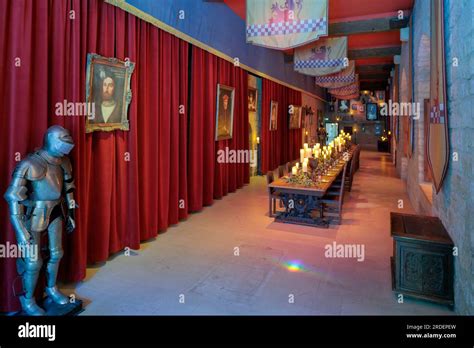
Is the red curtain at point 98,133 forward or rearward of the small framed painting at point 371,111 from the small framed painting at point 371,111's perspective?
forward

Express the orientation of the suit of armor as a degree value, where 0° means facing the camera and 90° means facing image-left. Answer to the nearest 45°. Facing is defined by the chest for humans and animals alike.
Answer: approximately 315°

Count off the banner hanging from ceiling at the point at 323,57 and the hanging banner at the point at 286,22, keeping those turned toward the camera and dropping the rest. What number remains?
2

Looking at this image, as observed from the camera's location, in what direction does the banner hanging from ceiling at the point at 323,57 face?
facing the viewer

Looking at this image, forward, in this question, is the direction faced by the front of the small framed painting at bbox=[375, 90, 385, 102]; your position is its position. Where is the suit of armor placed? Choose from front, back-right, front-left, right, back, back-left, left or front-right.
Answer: front

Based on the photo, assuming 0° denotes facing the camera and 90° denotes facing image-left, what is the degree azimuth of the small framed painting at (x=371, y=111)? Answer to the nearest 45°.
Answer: approximately 0°

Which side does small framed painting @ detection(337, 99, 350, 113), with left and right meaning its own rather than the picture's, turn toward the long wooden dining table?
front

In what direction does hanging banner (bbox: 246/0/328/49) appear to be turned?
toward the camera

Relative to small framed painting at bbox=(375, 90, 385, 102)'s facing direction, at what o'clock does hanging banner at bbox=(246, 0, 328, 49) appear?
The hanging banner is roughly at 12 o'clock from the small framed painting.

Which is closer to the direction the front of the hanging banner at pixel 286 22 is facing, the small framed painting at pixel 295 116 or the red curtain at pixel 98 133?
the red curtain
